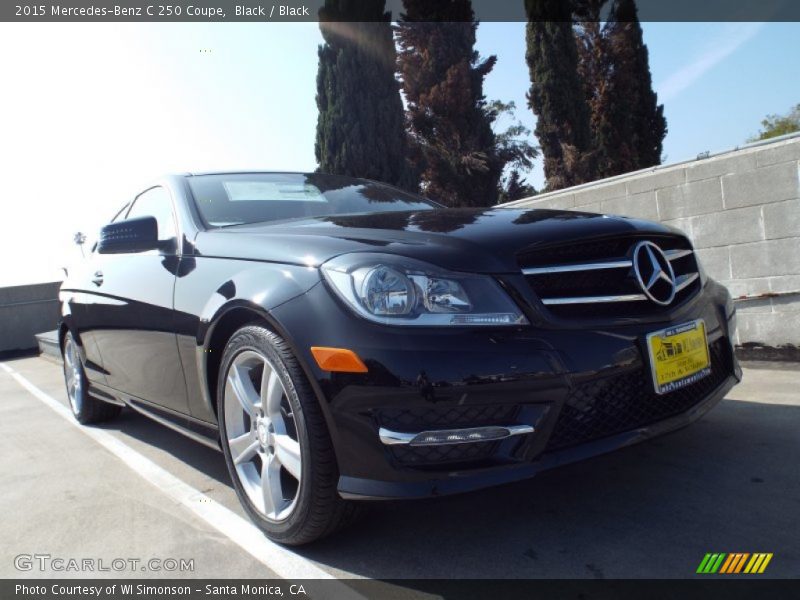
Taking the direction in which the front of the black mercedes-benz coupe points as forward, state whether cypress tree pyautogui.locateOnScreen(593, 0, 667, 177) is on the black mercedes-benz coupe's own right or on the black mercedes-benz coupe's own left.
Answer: on the black mercedes-benz coupe's own left

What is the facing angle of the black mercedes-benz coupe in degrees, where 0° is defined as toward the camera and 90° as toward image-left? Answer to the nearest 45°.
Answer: approximately 315°

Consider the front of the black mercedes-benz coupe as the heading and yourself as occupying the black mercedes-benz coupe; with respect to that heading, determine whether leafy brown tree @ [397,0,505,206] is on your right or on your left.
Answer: on your left

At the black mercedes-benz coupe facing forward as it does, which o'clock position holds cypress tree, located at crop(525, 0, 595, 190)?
The cypress tree is roughly at 8 o'clock from the black mercedes-benz coupe.

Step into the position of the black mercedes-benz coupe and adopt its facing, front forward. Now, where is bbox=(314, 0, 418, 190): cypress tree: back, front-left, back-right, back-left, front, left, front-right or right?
back-left
